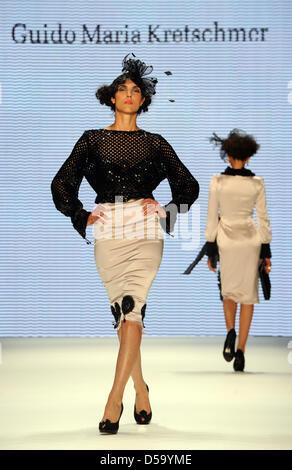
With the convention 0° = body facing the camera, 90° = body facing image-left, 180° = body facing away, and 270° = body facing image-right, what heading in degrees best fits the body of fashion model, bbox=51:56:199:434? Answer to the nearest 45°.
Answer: approximately 0°

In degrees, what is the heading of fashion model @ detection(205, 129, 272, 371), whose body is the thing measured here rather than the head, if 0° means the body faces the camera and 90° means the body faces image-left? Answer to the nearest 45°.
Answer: approximately 180°

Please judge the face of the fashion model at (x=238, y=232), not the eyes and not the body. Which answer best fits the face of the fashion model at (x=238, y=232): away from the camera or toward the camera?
away from the camera

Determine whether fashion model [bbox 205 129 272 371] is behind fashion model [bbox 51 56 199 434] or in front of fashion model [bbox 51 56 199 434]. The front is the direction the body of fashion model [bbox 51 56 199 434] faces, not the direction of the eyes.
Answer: behind

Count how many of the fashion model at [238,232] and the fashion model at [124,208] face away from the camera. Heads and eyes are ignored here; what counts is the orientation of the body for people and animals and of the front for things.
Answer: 1

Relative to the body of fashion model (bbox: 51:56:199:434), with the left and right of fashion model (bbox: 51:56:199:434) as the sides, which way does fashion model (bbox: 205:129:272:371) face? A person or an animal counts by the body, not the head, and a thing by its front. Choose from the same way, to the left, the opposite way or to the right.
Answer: the opposite way

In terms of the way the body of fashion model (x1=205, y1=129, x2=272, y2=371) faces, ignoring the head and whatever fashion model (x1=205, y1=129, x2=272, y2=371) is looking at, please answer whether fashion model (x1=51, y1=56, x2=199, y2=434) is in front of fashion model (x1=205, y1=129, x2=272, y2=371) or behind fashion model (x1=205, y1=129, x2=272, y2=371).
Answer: behind

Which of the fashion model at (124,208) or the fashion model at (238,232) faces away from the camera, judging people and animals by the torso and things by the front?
the fashion model at (238,232)
